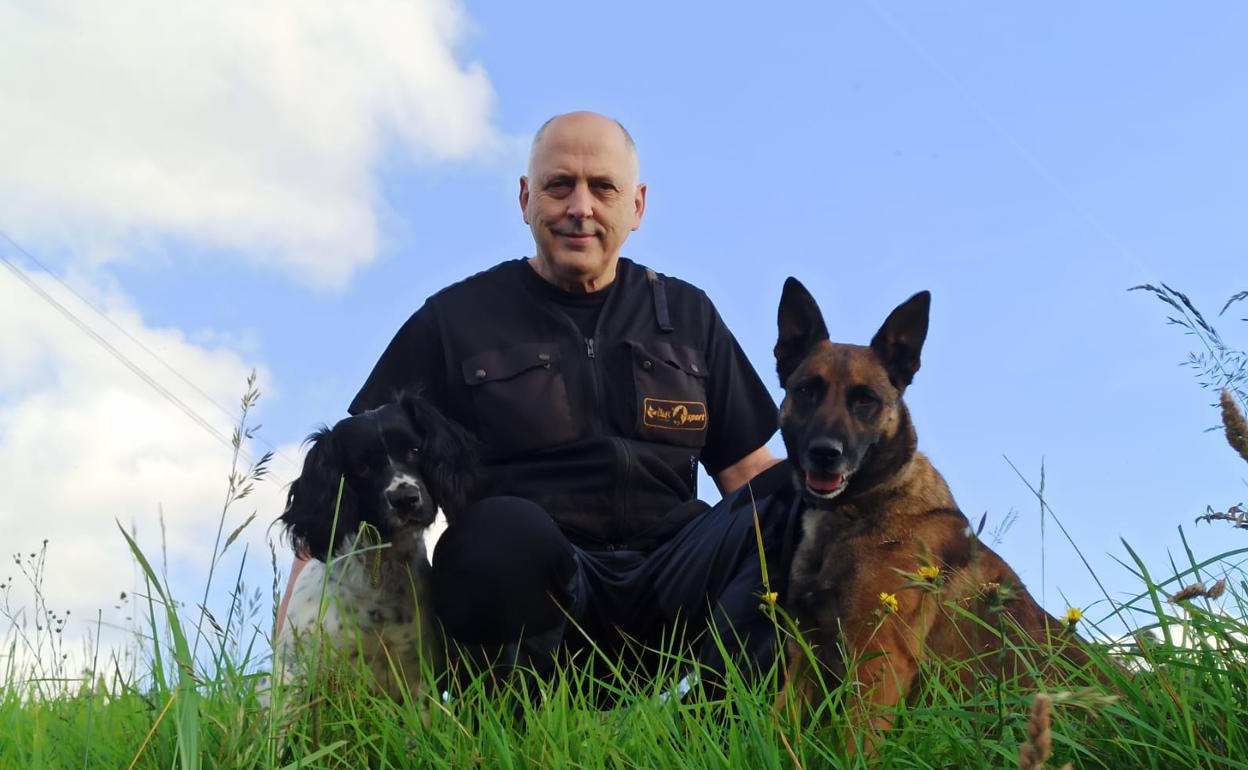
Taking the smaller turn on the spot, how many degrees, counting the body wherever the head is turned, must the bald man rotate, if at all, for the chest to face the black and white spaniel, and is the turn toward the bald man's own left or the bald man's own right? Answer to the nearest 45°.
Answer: approximately 45° to the bald man's own right

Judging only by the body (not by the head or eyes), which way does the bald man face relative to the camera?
toward the camera

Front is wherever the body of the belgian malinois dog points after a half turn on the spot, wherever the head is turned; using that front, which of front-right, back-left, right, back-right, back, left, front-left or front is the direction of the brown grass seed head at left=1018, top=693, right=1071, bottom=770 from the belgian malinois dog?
back-right

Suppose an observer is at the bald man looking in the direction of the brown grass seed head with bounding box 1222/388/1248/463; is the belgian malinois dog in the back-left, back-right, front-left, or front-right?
front-left

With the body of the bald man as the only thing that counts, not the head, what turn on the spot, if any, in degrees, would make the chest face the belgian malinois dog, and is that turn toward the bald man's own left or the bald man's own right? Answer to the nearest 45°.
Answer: approximately 45° to the bald man's own left

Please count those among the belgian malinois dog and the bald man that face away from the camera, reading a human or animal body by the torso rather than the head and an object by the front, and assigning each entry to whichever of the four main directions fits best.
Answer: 0

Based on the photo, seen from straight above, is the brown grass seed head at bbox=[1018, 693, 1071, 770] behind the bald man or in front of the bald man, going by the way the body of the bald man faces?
in front

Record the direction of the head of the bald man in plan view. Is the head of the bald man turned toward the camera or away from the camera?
toward the camera

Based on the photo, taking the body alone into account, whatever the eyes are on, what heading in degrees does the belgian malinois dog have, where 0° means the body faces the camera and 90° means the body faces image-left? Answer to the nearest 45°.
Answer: approximately 45°

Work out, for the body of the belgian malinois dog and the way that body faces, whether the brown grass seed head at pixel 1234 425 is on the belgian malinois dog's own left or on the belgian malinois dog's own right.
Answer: on the belgian malinois dog's own left

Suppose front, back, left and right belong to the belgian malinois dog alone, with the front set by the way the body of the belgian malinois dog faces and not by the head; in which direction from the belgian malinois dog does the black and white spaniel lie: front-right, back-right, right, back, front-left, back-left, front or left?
front-right
